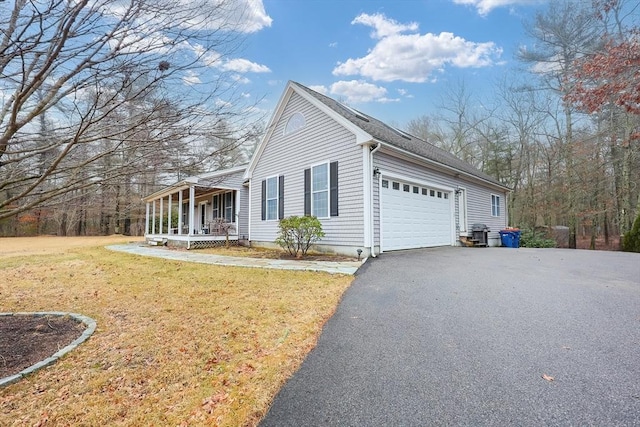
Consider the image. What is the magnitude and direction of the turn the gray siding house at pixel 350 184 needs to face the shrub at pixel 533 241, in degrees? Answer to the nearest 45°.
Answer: approximately 180°

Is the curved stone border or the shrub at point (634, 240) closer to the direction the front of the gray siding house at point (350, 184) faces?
the curved stone border

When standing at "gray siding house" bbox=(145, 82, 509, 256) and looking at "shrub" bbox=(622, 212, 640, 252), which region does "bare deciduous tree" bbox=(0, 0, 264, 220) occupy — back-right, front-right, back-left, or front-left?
back-right

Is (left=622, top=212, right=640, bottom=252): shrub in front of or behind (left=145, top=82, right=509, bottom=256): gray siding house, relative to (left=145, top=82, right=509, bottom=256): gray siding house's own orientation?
behind

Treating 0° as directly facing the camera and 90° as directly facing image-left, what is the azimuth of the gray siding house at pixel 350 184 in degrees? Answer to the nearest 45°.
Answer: approximately 45°

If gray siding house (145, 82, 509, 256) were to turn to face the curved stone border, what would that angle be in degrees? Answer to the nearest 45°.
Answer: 0° — it already faces it

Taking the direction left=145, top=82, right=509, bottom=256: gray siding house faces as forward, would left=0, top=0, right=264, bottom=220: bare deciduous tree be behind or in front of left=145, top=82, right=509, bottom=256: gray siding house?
in front
